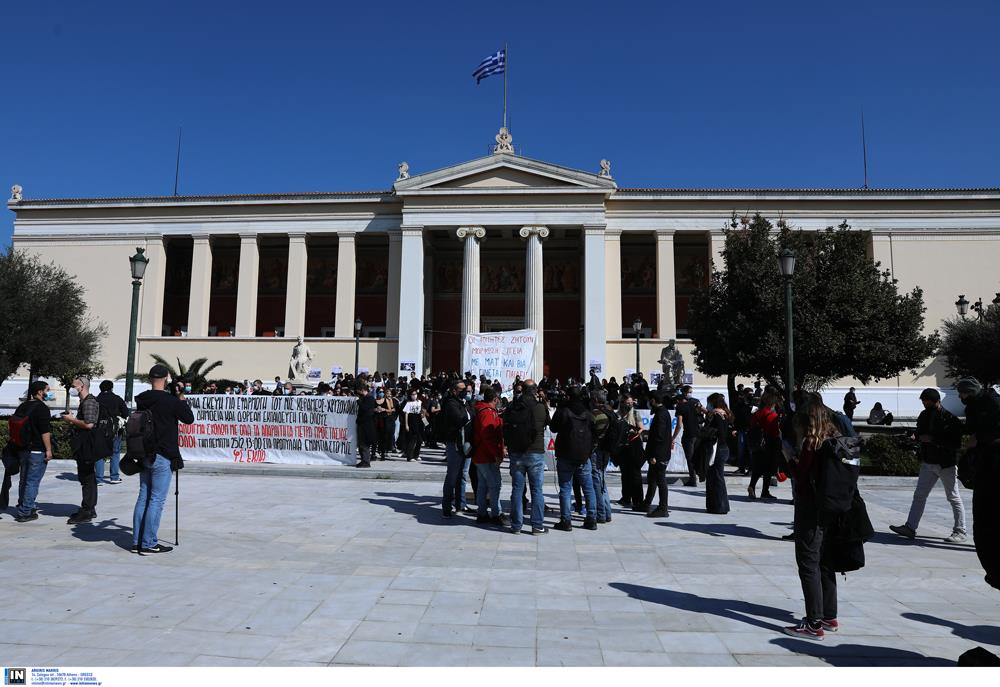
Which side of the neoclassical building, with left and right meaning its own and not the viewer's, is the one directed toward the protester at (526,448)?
front

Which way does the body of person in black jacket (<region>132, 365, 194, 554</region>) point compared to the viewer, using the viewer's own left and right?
facing away from the viewer and to the right of the viewer

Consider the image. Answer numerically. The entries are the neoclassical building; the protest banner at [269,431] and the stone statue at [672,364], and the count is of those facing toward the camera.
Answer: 3

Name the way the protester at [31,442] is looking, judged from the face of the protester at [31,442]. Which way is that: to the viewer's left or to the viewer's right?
to the viewer's right

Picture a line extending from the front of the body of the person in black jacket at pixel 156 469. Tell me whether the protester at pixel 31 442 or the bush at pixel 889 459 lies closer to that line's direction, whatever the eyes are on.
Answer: the bush
